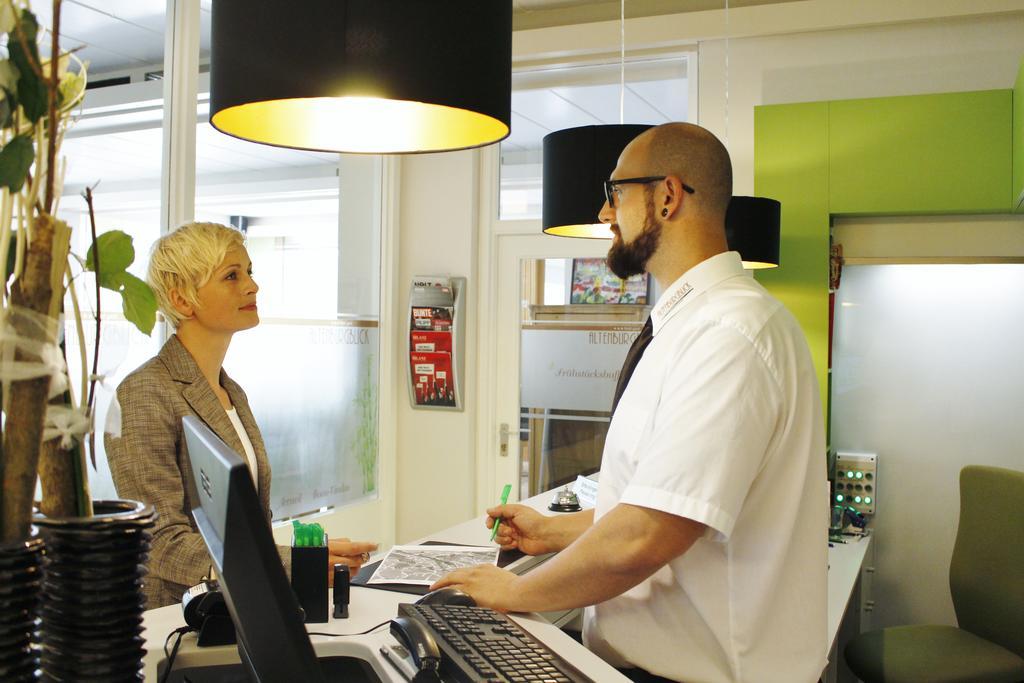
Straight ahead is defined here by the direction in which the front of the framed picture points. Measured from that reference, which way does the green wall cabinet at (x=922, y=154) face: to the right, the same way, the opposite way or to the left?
the same way

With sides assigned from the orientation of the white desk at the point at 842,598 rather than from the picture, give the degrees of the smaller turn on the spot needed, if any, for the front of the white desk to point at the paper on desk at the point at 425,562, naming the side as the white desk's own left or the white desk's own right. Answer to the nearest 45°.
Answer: approximately 135° to the white desk's own right

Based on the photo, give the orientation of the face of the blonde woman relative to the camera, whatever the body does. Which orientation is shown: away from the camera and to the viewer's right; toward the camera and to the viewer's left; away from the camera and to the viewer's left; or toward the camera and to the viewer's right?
toward the camera and to the viewer's right

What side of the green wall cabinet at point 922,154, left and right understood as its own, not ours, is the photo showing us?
front

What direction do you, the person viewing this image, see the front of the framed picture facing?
facing the viewer

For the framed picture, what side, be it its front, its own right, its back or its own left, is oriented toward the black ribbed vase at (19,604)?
front

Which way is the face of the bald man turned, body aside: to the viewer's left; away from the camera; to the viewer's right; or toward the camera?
to the viewer's left

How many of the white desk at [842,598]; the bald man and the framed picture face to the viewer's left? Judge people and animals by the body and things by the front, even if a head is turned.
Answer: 1

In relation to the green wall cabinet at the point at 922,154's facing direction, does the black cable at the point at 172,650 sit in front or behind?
in front

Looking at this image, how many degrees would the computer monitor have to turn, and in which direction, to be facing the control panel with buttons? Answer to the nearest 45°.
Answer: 0° — it already faces it

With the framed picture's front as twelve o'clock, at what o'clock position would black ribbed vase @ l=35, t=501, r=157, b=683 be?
The black ribbed vase is roughly at 12 o'clock from the framed picture.

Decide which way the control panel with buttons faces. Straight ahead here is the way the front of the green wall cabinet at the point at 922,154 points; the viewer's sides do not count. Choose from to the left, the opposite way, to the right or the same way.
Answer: the same way

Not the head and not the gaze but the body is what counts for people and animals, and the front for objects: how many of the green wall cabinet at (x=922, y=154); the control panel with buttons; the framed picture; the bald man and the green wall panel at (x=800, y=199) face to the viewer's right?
0

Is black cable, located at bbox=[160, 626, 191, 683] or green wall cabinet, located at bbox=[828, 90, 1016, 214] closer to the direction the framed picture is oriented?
the black cable

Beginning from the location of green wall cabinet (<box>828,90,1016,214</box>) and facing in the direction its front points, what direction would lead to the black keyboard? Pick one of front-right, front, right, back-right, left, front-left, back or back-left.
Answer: front

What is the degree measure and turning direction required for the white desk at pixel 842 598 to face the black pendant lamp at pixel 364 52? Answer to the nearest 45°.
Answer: approximately 90° to its right

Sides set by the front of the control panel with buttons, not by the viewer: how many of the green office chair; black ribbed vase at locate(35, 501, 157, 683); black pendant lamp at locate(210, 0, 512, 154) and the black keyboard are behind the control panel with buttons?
0

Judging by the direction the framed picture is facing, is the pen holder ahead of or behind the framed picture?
ahead

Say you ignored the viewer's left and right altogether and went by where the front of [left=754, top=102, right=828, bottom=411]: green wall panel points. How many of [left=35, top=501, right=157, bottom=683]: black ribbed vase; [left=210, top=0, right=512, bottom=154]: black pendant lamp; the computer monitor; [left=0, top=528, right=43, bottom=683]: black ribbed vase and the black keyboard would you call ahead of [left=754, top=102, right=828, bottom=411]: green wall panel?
5
